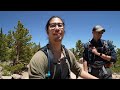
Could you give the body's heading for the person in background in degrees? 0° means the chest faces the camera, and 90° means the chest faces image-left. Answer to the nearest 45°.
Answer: approximately 0°
